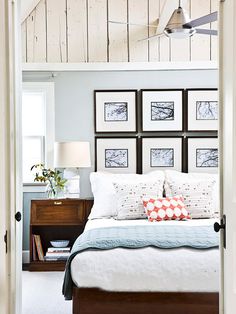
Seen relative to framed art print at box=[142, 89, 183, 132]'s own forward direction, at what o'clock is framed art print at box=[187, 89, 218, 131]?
framed art print at box=[187, 89, 218, 131] is roughly at 9 o'clock from framed art print at box=[142, 89, 183, 132].

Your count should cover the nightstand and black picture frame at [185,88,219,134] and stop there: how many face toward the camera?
2

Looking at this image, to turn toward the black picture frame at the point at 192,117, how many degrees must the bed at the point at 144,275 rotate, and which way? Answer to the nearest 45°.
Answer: approximately 180°

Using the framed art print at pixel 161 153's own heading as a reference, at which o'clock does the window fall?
The window is roughly at 3 o'clock from the framed art print.

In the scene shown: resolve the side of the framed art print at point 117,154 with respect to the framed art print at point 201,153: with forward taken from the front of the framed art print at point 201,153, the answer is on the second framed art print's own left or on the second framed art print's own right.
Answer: on the second framed art print's own right

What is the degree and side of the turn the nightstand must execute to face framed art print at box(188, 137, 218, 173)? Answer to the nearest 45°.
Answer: approximately 90° to its left
